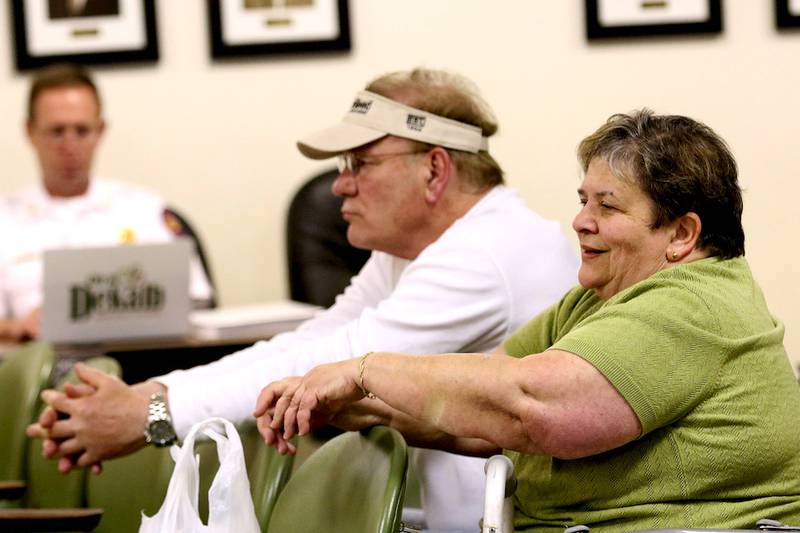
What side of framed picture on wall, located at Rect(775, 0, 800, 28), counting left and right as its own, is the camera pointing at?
front

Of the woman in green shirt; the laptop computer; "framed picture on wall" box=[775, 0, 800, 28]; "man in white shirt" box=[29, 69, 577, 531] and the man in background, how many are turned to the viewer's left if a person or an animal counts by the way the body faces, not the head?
2

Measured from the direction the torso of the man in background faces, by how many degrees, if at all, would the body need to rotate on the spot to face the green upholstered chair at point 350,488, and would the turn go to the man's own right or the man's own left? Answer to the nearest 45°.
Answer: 0° — they already face it

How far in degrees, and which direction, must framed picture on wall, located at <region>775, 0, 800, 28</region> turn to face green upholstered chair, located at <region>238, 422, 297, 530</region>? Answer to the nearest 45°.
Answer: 0° — it already faces it

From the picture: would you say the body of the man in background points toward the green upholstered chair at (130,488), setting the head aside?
yes

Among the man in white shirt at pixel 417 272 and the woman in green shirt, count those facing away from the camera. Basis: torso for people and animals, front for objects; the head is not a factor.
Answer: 0

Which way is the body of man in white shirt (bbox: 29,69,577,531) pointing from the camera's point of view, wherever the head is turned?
to the viewer's left

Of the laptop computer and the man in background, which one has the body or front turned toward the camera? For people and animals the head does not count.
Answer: the man in background

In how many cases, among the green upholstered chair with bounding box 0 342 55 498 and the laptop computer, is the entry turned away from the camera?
1

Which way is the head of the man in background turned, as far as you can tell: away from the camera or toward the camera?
toward the camera

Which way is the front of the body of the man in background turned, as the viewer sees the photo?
toward the camera

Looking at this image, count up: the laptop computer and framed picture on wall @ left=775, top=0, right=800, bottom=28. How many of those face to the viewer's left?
0

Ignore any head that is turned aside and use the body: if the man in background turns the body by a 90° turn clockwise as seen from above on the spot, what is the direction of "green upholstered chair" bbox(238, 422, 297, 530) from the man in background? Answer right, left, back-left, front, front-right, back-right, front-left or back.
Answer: left

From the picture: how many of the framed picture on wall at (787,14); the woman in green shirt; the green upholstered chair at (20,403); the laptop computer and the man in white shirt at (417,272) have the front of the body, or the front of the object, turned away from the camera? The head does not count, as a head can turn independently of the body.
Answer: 1

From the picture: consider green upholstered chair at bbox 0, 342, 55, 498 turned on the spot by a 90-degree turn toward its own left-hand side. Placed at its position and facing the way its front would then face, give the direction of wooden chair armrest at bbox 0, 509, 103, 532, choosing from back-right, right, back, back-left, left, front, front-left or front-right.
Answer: front-right

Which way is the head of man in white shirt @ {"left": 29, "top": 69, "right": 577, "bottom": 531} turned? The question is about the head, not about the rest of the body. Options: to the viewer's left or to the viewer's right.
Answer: to the viewer's left

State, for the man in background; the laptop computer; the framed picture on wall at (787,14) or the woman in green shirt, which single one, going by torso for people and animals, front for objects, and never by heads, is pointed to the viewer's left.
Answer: the woman in green shirt

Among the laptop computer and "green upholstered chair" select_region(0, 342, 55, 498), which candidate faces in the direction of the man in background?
the laptop computer
